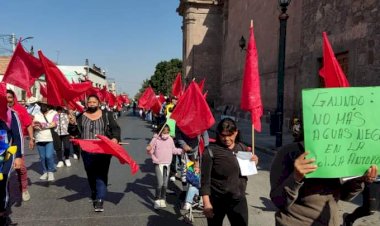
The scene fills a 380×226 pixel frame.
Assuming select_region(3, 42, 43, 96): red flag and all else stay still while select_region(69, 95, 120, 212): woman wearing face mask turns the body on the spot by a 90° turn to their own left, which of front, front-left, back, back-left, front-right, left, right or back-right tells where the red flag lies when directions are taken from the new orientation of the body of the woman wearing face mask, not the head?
back-left

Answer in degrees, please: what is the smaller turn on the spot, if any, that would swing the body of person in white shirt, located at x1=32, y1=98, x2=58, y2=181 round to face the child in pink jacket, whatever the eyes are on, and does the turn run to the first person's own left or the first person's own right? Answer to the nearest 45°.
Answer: approximately 45° to the first person's own left

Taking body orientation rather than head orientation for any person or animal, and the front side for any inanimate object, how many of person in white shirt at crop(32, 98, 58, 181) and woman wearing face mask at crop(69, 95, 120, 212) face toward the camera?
2

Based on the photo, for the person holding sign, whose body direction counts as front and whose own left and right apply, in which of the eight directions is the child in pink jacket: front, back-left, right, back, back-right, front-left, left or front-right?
back

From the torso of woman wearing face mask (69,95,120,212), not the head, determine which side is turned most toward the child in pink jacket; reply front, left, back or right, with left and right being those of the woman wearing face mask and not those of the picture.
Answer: left

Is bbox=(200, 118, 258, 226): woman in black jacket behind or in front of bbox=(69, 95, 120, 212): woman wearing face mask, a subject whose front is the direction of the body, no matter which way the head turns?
in front

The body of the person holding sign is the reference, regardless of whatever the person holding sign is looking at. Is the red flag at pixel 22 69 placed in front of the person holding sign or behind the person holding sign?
behind

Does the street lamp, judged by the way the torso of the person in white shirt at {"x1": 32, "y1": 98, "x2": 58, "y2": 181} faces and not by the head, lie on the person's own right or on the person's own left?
on the person's own left

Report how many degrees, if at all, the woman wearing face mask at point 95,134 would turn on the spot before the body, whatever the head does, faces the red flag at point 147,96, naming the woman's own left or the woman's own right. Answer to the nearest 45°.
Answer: approximately 180°

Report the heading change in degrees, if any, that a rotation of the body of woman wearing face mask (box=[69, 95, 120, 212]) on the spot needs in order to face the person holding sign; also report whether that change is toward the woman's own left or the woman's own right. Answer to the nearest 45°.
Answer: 0° — they already face them
